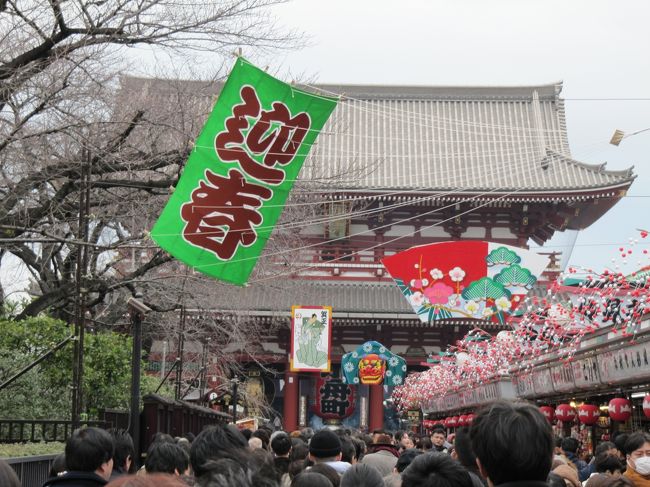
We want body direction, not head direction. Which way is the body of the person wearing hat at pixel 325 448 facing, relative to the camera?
away from the camera

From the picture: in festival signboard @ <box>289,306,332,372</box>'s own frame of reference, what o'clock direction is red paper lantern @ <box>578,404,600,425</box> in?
The red paper lantern is roughly at 11 o'clock from the festival signboard.

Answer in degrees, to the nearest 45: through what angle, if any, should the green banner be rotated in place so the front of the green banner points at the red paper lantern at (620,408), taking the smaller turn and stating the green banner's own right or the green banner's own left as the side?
approximately 135° to the green banner's own left

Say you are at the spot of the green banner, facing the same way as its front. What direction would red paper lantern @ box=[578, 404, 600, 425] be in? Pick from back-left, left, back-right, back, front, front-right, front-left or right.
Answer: back-left

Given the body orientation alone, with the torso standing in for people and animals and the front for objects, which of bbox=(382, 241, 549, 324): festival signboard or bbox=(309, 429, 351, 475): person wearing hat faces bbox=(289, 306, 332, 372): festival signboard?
the person wearing hat

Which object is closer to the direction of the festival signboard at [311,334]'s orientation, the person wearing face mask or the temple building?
the person wearing face mask

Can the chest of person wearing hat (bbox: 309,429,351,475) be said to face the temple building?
yes

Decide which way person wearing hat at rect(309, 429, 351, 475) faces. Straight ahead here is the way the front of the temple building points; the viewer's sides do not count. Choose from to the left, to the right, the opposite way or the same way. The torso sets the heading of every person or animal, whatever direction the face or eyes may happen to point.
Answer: the opposite way

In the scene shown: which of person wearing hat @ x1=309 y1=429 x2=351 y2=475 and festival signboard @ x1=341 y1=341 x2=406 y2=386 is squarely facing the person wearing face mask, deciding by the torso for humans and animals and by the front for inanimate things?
the festival signboard

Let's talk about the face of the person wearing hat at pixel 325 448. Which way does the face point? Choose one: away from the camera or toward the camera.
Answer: away from the camera

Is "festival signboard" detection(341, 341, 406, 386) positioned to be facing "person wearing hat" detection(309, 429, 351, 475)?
yes
